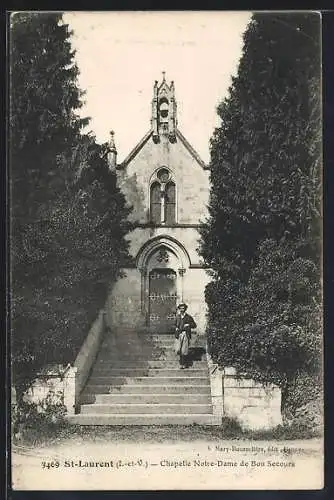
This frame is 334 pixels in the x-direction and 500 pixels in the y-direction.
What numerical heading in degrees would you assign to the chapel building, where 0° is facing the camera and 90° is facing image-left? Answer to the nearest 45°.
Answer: approximately 0°

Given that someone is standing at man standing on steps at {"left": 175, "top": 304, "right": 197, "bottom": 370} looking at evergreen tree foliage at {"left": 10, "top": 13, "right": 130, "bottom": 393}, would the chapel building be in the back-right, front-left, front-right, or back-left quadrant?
back-right

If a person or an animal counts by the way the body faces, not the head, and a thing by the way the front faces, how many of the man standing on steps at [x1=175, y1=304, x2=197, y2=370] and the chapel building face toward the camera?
2

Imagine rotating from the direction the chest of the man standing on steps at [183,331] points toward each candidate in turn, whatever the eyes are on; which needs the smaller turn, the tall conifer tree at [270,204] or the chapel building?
the tall conifer tree

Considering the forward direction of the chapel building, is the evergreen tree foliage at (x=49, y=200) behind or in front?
in front

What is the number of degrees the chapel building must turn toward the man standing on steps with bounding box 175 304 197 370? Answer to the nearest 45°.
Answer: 0° — it already faces them

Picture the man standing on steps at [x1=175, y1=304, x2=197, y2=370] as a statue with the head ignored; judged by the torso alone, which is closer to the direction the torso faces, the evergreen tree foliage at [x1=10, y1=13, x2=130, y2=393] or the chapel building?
the evergreen tree foliage

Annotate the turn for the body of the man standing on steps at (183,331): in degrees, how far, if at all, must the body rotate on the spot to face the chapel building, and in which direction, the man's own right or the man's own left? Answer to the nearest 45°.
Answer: approximately 180°

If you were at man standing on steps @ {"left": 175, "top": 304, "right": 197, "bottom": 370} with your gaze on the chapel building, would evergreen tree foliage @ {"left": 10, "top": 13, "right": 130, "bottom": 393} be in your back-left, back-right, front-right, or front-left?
back-left
